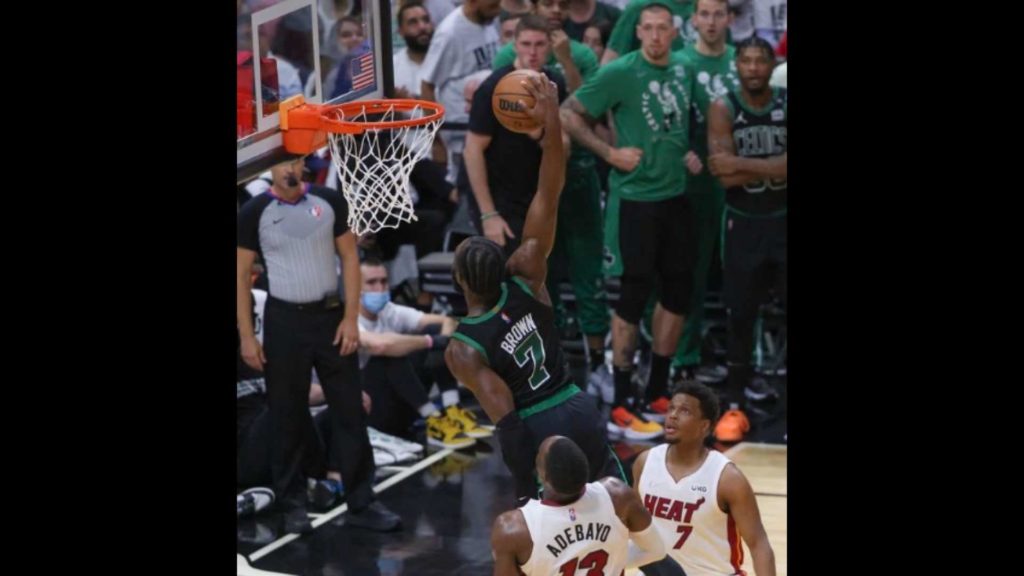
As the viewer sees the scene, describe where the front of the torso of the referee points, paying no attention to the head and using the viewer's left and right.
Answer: facing the viewer
